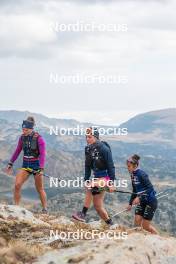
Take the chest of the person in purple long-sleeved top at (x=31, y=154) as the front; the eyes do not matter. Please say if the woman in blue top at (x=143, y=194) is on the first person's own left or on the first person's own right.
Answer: on the first person's own left

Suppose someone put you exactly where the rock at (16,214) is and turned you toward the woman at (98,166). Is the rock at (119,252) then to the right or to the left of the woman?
right

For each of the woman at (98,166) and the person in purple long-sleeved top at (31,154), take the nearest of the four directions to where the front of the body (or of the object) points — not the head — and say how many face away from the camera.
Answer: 0
